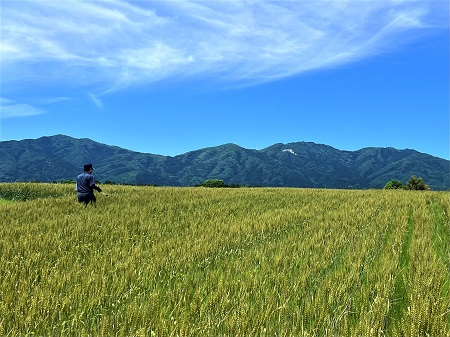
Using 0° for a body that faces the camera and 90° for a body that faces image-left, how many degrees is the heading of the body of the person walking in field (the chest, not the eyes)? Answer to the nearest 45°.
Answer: approximately 225°
